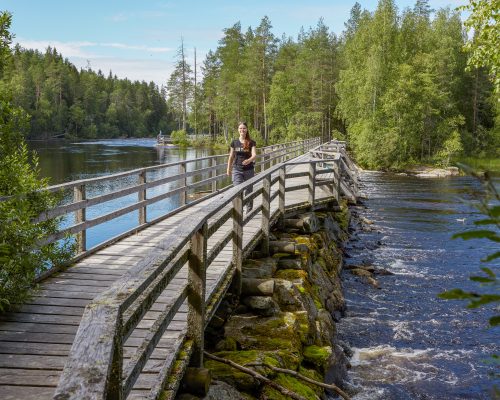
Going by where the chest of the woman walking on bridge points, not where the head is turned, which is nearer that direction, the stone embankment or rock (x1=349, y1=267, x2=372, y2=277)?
the stone embankment

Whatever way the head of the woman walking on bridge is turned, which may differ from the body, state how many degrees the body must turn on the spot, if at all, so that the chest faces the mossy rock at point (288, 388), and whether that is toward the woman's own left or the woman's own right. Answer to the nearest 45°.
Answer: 0° — they already face it

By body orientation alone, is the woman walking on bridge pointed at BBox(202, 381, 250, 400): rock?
yes

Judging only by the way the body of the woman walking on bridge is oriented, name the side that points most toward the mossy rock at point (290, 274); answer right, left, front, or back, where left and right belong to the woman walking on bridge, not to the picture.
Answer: front

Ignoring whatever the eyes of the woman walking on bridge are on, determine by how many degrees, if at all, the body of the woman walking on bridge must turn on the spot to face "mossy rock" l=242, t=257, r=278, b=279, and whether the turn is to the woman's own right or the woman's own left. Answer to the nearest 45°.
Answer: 0° — they already face it

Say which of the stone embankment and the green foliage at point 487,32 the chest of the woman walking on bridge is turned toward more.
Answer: the stone embankment

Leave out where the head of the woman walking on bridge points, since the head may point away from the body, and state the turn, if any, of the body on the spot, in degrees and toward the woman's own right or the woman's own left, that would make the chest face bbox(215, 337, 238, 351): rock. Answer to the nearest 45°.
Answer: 0° — they already face it

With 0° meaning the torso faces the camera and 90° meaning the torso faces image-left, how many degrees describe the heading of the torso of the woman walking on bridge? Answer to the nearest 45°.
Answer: approximately 0°

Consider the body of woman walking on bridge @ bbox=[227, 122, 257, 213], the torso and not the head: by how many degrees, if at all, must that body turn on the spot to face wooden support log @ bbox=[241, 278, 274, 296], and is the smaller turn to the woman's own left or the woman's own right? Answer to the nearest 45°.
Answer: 0° — they already face it
